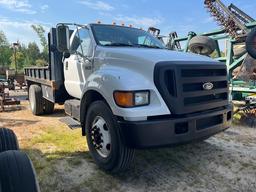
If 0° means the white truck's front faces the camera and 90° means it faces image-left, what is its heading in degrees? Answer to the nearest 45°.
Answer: approximately 315°

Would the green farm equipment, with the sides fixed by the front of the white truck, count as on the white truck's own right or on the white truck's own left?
on the white truck's own left

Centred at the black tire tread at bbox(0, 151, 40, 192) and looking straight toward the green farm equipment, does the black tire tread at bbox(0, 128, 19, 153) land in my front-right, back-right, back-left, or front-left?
front-left

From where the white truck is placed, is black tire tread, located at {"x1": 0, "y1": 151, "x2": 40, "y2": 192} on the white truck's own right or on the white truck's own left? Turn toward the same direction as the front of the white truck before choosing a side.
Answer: on the white truck's own right

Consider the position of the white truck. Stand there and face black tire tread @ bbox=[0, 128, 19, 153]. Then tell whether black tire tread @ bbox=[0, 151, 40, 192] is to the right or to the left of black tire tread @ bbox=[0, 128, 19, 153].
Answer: left

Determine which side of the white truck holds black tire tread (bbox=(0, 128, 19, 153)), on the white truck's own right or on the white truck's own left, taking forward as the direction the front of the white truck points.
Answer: on the white truck's own right
